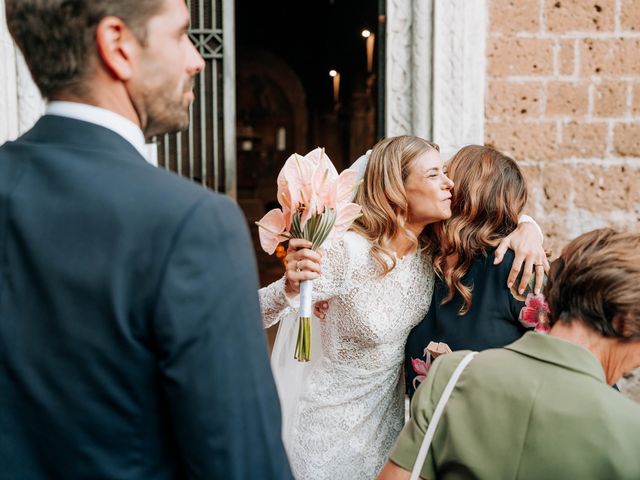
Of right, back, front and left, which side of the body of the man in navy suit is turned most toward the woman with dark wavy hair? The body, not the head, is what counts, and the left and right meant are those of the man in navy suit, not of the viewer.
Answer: front

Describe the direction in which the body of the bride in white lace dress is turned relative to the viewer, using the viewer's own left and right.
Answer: facing the viewer and to the right of the viewer

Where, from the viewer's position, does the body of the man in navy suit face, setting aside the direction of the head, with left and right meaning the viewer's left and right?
facing away from the viewer and to the right of the viewer

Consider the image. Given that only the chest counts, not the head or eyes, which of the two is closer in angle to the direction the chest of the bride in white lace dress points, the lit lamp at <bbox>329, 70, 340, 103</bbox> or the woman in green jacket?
the woman in green jacket

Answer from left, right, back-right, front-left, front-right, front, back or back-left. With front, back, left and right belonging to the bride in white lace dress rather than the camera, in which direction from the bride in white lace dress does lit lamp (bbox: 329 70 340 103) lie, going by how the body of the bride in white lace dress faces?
back-left

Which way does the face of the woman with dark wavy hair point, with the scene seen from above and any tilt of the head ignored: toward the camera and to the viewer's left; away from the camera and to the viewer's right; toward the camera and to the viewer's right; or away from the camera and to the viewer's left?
away from the camera and to the viewer's left

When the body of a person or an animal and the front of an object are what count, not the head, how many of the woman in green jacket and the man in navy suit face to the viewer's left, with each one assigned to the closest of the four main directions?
0
